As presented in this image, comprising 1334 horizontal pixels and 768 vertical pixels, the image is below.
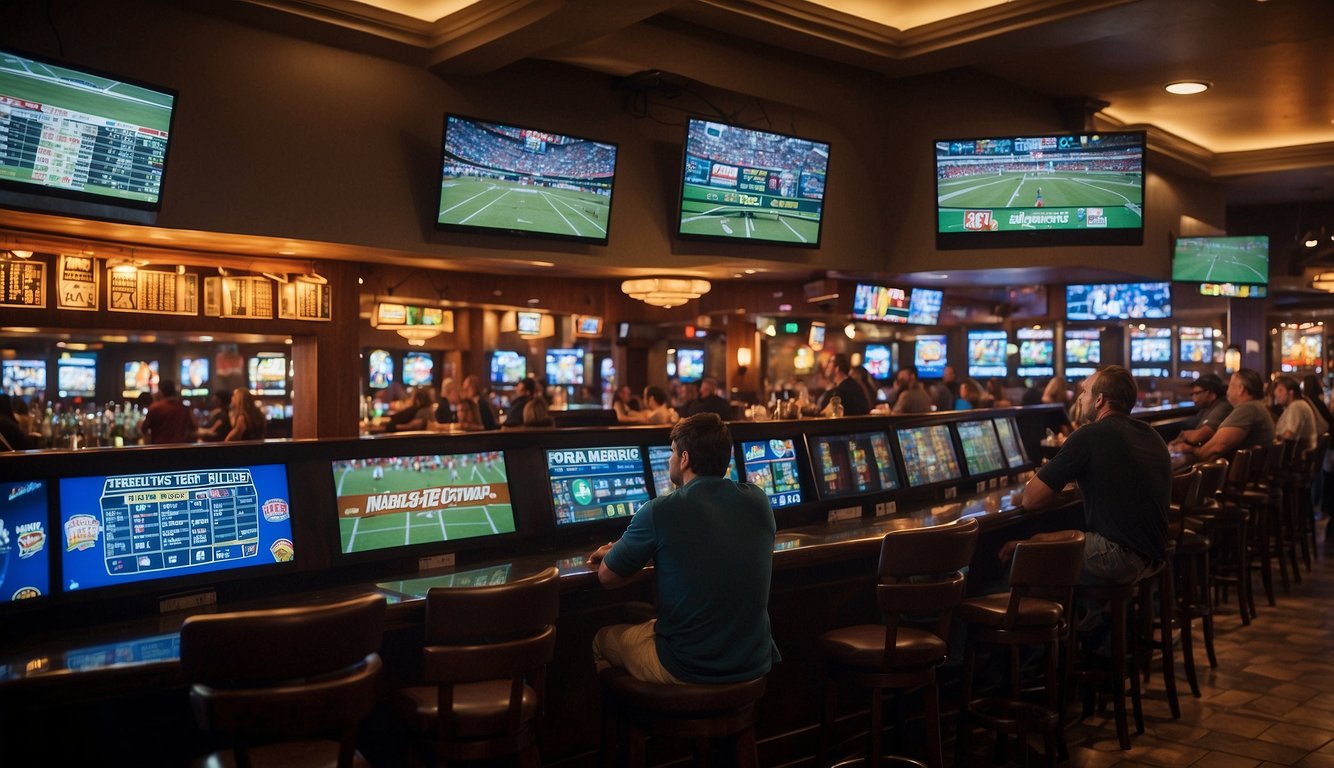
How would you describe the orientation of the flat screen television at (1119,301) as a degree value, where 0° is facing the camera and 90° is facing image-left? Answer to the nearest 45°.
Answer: approximately 0°

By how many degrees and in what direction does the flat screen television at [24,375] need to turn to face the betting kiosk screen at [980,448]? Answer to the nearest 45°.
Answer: approximately 45° to its left

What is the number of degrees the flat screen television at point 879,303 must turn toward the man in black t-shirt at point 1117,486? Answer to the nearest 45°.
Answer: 0° — it already faces them

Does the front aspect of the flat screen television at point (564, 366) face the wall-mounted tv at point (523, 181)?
yes

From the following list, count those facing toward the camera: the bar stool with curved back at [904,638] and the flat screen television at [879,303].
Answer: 1

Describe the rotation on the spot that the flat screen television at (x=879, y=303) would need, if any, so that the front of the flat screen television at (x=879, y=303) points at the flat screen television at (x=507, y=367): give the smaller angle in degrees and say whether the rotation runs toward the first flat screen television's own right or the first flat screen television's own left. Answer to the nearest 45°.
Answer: approximately 135° to the first flat screen television's own right

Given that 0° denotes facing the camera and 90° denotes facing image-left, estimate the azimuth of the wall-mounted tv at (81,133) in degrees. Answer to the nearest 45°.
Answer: approximately 315°

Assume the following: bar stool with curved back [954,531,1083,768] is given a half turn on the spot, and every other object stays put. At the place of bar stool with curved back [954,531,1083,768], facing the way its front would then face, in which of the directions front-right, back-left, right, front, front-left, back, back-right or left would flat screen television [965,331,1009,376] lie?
back-left

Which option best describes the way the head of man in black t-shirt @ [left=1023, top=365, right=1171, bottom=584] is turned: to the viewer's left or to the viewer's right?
to the viewer's left

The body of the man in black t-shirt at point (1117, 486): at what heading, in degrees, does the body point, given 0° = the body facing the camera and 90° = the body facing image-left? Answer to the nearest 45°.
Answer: approximately 135°
